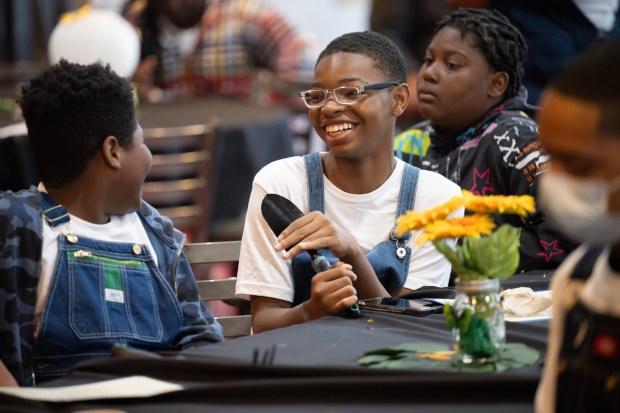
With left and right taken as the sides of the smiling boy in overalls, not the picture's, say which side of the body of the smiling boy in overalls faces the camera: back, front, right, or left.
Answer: front

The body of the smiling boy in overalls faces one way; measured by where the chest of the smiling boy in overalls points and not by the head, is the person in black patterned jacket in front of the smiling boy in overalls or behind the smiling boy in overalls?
behind

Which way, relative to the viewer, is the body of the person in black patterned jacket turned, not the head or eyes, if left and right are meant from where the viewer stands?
facing the viewer and to the left of the viewer

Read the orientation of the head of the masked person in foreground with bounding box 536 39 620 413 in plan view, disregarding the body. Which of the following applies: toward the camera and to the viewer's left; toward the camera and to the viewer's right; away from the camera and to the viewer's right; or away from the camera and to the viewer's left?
toward the camera and to the viewer's left

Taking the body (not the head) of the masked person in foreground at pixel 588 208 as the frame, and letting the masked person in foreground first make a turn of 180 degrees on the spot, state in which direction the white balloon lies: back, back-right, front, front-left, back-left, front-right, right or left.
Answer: left
